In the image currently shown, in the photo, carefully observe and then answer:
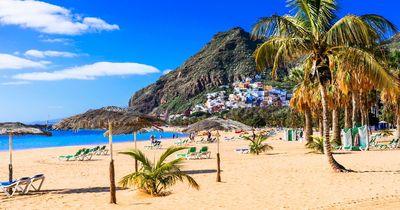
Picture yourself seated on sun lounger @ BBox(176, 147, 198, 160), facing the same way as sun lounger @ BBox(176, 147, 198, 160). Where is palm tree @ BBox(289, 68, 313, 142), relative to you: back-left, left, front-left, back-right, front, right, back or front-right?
back-right

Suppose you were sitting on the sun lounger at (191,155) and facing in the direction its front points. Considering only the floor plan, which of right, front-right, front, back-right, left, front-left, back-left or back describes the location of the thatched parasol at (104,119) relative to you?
left

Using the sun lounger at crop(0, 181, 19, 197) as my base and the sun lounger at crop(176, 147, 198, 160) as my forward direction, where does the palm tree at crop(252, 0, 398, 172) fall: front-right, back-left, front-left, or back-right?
front-right

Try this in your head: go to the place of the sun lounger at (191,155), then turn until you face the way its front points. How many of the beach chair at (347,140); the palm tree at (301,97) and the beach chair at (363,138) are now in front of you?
0

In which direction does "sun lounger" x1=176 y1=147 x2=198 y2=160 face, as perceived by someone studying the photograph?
facing to the left of the viewer

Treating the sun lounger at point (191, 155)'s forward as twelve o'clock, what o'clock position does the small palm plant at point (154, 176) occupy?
The small palm plant is roughly at 9 o'clock from the sun lounger.

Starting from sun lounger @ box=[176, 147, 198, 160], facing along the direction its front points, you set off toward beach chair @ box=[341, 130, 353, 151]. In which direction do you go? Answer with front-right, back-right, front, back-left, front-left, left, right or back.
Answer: back

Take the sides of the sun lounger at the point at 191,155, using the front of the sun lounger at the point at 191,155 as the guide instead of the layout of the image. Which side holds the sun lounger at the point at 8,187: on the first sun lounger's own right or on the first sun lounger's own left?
on the first sun lounger's own left

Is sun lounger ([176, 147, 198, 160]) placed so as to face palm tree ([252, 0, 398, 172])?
no

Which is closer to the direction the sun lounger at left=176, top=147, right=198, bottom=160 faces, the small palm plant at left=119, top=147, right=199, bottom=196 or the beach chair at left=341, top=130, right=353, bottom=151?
the small palm plant

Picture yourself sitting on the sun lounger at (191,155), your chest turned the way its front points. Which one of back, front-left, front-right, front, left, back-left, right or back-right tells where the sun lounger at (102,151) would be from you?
front-right

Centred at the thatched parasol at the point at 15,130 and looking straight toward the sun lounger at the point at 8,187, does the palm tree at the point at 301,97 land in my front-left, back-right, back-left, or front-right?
back-left

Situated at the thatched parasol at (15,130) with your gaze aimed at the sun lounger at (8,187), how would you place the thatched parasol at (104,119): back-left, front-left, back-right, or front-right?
front-left

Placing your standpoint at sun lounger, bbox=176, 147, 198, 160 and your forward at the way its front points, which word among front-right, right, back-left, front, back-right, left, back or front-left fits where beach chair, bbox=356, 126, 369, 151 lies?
back
